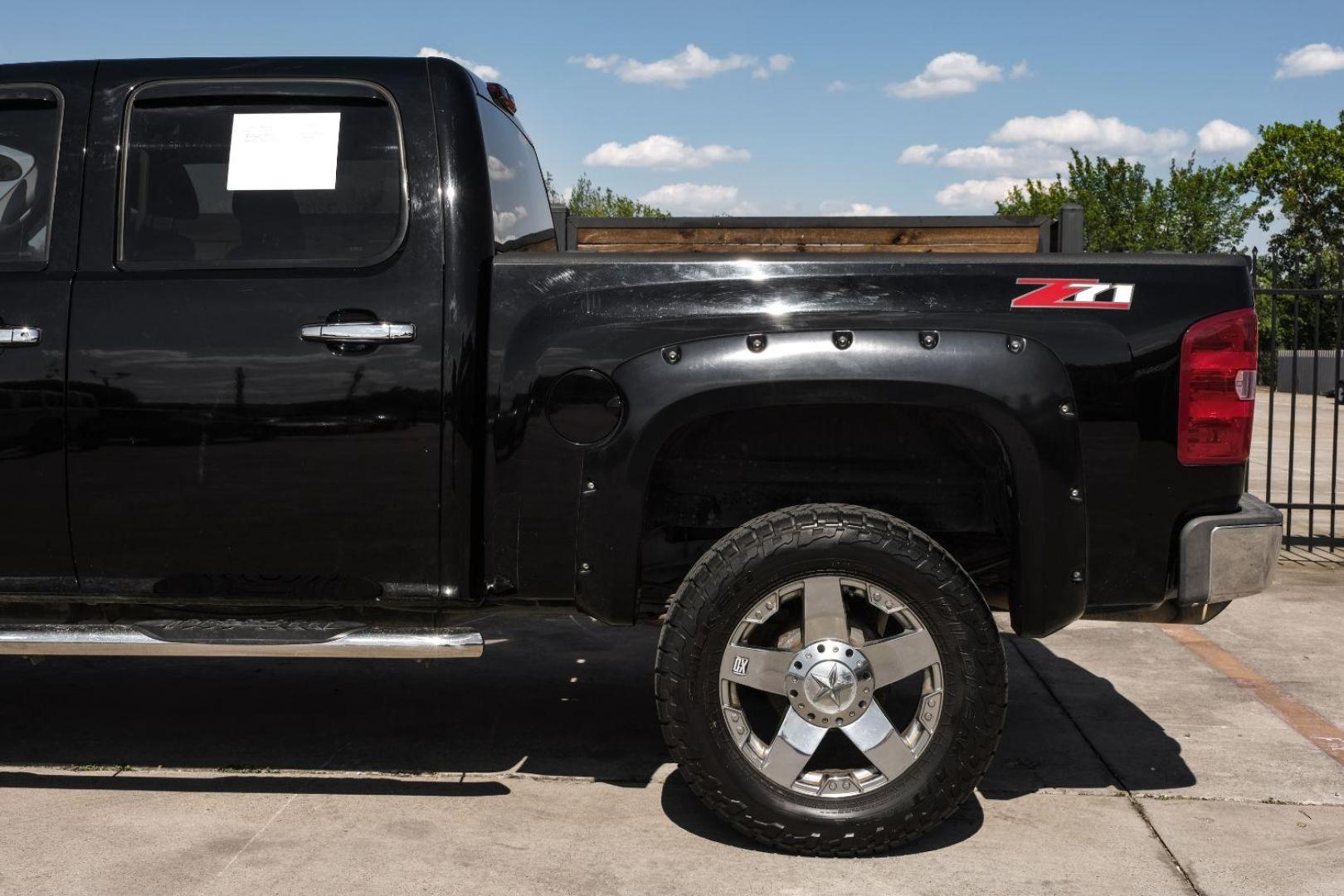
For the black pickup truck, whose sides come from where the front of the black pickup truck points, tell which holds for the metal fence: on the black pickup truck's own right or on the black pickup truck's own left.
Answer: on the black pickup truck's own right

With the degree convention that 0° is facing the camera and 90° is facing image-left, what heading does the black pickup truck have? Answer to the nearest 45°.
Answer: approximately 90°

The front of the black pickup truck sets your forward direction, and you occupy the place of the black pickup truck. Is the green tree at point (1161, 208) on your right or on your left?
on your right

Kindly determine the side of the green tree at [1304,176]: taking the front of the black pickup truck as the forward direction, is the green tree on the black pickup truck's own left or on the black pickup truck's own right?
on the black pickup truck's own right
